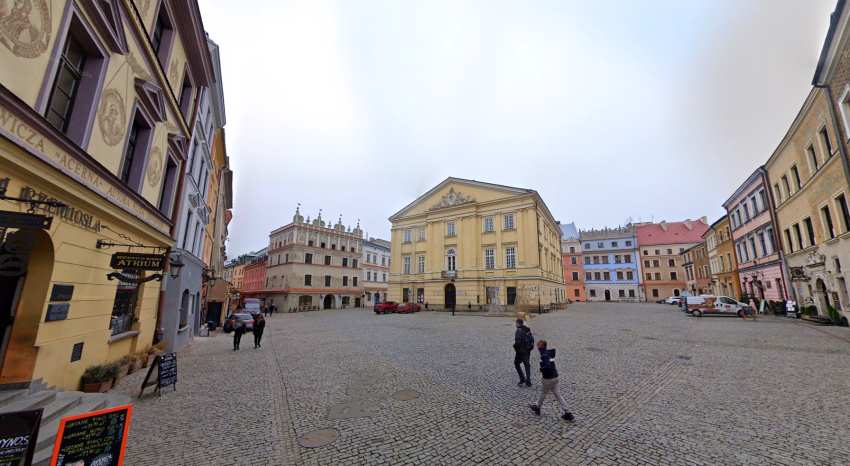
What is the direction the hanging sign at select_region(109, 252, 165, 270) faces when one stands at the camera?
facing the viewer

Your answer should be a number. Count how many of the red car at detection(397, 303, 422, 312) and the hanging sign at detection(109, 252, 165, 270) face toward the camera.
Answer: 1

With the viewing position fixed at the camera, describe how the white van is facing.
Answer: facing to the right of the viewer

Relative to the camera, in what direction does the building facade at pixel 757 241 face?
facing the viewer and to the left of the viewer

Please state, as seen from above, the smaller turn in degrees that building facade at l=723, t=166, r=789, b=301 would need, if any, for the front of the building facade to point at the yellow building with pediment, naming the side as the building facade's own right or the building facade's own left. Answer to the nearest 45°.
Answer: approximately 45° to the building facade's own right

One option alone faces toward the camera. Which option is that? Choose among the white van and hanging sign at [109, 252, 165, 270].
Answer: the hanging sign

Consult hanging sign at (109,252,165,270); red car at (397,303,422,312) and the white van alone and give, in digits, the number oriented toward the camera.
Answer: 1

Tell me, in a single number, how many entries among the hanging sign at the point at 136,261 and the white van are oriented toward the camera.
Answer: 1

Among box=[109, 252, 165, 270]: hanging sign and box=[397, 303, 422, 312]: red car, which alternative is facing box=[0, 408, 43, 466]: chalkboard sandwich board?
the hanging sign

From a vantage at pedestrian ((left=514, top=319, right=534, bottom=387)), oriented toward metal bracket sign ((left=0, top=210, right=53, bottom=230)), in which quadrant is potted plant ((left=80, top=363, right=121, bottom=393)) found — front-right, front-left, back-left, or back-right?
front-right

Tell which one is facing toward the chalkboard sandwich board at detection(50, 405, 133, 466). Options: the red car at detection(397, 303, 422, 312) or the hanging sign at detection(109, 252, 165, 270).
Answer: the hanging sign

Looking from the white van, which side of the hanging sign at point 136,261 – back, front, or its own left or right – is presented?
left
